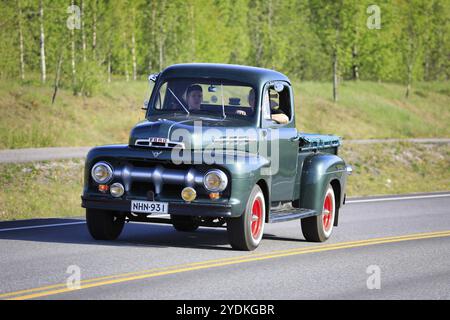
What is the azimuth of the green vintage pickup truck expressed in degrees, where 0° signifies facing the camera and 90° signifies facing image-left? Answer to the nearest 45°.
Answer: approximately 45°
